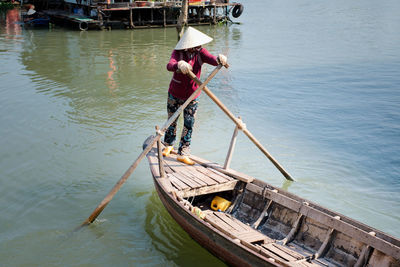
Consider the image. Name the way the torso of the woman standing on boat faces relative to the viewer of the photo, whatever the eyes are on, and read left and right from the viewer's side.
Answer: facing the viewer and to the right of the viewer

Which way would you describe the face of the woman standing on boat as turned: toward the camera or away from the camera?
toward the camera
